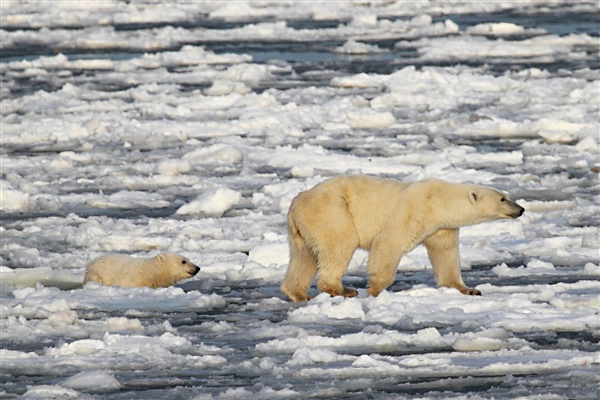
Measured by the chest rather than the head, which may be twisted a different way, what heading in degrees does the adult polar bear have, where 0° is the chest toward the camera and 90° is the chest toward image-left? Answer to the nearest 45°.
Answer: approximately 270°

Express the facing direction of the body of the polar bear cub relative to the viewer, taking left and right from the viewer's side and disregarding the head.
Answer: facing to the right of the viewer
